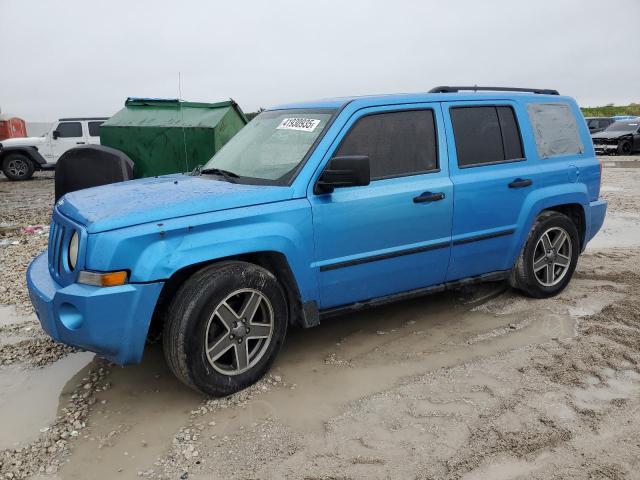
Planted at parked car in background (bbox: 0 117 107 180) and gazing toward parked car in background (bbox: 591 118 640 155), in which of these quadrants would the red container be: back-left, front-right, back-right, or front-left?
back-left

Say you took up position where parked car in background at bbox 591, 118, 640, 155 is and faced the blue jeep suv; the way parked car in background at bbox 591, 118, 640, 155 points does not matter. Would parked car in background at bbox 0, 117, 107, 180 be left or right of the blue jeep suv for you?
right

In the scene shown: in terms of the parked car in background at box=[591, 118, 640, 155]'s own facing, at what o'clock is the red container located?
The red container is roughly at 1 o'clock from the parked car in background.

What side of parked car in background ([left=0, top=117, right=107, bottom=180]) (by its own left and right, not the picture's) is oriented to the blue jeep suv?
left

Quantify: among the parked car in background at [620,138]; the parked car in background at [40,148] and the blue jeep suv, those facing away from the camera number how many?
0

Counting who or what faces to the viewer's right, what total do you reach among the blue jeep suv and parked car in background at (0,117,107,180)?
0

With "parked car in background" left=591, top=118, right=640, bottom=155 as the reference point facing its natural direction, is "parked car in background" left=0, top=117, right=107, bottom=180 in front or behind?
in front

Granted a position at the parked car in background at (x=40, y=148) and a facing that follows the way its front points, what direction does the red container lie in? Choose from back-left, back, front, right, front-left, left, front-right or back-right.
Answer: right

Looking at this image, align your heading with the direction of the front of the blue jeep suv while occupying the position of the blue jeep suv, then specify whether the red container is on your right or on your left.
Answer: on your right

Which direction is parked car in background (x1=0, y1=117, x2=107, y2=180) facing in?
to the viewer's left

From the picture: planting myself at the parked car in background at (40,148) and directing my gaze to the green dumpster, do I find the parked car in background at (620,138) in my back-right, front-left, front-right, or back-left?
front-left

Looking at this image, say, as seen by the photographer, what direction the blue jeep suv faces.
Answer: facing the viewer and to the left of the viewer

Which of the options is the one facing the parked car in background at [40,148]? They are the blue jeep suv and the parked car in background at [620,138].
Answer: the parked car in background at [620,138]
